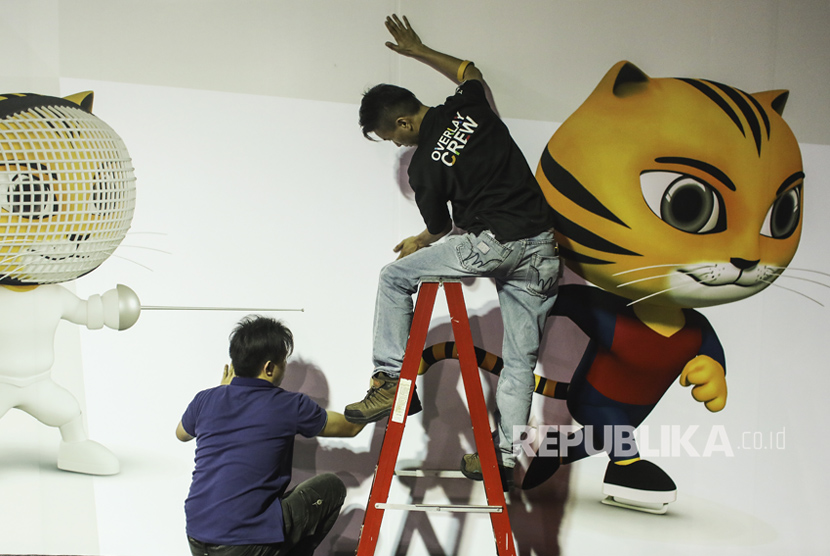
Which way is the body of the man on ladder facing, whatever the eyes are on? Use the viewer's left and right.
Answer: facing away from the viewer and to the left of the viewer
